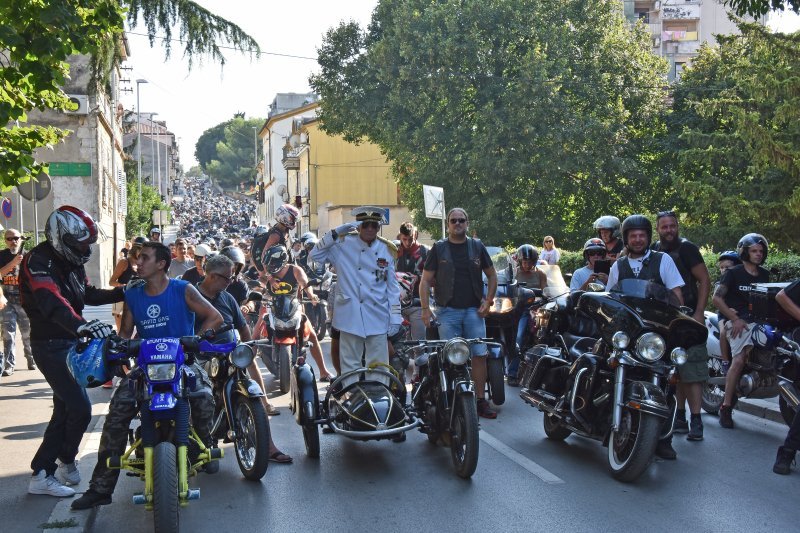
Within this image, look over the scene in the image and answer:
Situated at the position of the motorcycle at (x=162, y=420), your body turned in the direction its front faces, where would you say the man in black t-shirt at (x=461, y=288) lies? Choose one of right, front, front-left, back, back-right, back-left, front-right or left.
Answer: back-left

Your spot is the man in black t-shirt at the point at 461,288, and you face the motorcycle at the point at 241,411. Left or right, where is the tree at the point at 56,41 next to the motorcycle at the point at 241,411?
right

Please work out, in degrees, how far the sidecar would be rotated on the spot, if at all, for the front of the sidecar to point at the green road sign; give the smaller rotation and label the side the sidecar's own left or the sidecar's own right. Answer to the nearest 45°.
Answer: approximately 135° to the sidecar's own right

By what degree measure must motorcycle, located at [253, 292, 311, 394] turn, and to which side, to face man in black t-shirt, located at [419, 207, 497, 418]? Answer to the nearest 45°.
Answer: approximately 45° to its left

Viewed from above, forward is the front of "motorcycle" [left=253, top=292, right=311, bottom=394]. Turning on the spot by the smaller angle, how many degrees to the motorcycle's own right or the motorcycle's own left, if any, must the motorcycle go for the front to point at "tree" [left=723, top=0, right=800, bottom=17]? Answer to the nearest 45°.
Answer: approximately 90° to the motorcycle's own left

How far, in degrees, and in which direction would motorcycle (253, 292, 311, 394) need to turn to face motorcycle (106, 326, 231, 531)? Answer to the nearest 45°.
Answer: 0° — it already faces it
